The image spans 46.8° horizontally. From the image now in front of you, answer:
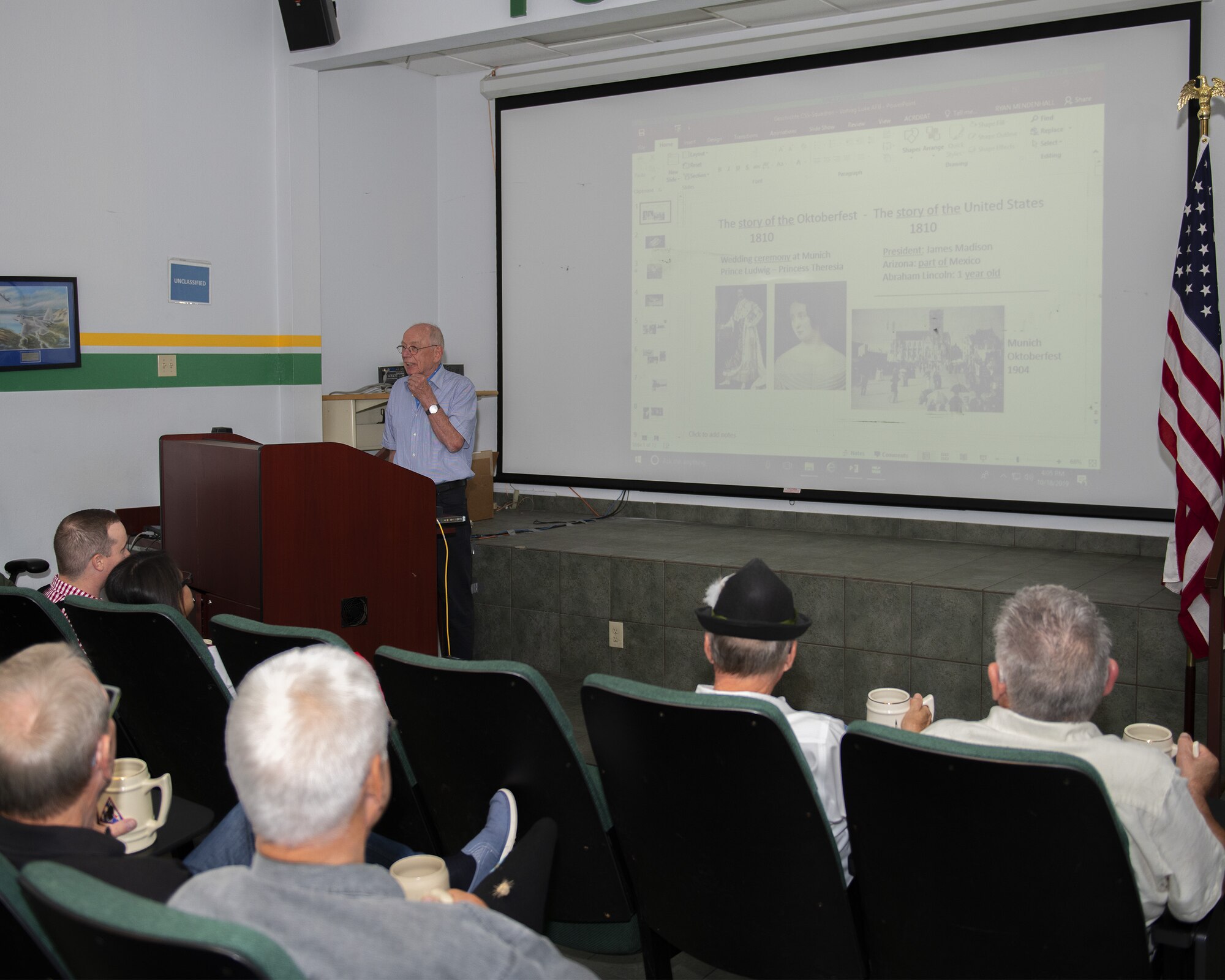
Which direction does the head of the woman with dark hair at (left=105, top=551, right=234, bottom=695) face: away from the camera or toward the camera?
away from the camera

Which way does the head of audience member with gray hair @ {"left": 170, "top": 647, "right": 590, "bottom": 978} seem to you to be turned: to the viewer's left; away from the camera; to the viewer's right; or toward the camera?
away from the camera

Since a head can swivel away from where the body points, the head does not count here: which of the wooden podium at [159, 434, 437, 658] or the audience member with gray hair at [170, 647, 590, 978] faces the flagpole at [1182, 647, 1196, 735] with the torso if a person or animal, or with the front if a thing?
the audience member with gray hair

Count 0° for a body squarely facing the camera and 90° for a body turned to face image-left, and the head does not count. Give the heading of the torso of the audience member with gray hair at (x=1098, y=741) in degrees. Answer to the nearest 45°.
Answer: approximately 180°

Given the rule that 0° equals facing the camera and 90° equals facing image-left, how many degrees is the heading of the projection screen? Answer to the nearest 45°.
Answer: approximately 45°

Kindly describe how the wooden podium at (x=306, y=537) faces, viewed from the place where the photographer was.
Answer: facing the viewer and to the left of the viewer

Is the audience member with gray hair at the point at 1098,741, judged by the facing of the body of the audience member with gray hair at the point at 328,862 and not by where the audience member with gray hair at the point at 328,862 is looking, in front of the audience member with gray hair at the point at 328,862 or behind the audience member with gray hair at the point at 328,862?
in front

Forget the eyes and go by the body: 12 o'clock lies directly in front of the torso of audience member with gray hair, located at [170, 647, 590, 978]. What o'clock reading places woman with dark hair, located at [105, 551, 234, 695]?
The woman with dark hair is roughly at 10 o'clock from the audience member with gray hair.

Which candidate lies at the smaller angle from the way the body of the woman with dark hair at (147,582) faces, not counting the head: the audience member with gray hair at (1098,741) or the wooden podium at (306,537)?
the wooden podium

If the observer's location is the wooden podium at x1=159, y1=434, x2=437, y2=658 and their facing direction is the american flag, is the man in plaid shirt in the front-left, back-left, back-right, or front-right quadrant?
back-right

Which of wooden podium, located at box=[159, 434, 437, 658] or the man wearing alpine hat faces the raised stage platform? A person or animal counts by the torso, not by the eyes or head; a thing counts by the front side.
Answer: the man wearing alpine hat

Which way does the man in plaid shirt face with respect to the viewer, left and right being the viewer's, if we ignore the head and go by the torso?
facing away from the viewer and to the right of the viewer

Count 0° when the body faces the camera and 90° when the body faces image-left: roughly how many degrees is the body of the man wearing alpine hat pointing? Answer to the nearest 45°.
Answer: approximately 180°

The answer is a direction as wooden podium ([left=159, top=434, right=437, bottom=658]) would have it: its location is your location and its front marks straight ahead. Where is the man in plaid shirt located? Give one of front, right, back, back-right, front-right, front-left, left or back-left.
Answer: front
